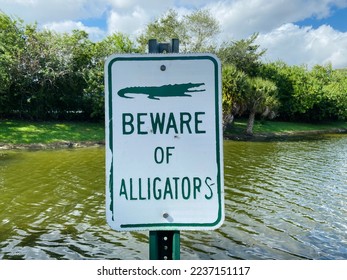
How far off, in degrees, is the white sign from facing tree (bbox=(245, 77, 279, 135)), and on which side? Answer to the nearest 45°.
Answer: approximately 180°

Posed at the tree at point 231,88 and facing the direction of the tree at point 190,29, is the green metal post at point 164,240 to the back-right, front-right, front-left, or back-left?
back-left

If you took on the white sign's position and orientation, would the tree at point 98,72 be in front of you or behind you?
behind

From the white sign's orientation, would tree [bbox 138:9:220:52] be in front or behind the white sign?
behind

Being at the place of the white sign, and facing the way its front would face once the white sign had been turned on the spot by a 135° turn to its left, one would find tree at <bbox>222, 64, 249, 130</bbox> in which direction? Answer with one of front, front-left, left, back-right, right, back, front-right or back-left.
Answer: front-left

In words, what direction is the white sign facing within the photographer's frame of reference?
facing the viewer
